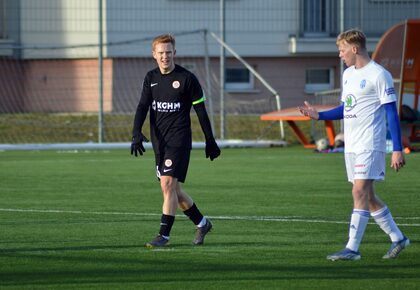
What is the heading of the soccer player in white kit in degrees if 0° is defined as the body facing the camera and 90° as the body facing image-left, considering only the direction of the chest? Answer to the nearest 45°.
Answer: approximately 45°

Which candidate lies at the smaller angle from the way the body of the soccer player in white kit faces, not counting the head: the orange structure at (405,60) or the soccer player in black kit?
the soccer player in black kit

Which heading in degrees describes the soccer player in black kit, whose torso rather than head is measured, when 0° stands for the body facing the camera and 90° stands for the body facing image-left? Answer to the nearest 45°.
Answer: approximately 45°

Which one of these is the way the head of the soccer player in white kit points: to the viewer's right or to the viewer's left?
to the viewer's left

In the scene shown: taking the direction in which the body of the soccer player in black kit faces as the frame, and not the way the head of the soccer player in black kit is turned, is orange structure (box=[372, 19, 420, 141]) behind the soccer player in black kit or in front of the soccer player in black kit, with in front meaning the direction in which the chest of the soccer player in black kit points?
behind

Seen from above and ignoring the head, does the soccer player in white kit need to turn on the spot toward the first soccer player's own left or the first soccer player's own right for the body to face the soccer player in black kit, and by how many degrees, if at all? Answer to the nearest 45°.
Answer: approximately 90° to the first soccer player's own right

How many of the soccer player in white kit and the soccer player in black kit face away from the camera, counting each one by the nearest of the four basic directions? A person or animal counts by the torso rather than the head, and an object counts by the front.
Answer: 0

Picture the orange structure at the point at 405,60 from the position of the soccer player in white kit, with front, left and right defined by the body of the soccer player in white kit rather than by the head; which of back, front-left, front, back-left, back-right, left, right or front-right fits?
back-right

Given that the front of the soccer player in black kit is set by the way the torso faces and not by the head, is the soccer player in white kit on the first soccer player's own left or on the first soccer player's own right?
on the first soccer player's own left
